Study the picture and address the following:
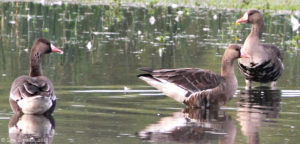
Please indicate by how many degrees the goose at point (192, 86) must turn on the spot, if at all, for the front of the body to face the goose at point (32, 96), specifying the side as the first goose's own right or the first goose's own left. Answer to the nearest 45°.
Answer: approximately 135° to the first goose's own right

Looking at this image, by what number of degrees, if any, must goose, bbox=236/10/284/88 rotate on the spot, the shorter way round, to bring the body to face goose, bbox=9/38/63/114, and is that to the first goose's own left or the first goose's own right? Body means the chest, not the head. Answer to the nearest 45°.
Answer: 0° — it already faces it

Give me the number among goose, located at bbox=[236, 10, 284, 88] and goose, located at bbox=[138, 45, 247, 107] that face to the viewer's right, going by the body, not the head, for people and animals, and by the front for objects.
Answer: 1

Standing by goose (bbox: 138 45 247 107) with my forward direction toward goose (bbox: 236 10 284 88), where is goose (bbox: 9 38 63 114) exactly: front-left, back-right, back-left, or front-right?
back-left

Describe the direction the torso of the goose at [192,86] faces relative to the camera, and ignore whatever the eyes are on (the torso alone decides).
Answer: to the viewer's right

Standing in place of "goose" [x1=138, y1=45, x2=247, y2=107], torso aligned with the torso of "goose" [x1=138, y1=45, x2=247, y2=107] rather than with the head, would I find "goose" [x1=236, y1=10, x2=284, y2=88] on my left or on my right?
on my left
